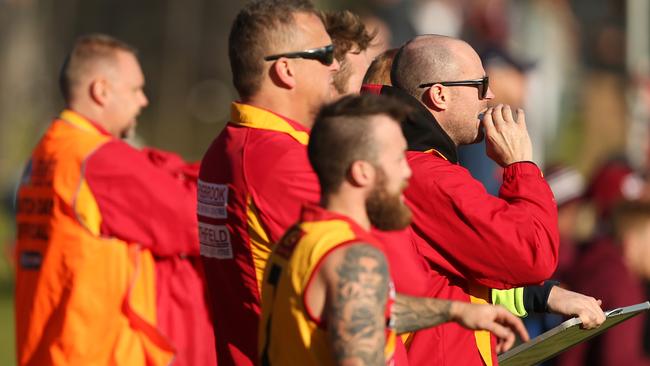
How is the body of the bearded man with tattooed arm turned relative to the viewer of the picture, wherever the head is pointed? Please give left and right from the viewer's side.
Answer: facing to the right of the viewer

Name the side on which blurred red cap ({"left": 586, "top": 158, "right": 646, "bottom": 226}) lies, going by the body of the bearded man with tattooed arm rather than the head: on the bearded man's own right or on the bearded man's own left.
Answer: on the bearded man's own left

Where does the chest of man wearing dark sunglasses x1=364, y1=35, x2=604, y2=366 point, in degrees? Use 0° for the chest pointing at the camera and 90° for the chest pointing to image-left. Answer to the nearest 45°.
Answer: approximately 270°

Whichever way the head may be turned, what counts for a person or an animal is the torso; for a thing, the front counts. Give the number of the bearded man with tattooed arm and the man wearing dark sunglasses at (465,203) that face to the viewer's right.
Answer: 2

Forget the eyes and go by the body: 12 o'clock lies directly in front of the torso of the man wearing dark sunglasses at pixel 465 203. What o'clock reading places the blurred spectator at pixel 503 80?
The blurred spectator is roughly at 9 o'clock from the man wearing dark sunglasses.

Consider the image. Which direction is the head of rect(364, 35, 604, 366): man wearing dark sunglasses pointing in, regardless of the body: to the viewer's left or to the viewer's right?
to the viewer's right

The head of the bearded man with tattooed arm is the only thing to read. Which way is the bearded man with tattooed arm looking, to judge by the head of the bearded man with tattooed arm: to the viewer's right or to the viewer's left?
to the viewer's right

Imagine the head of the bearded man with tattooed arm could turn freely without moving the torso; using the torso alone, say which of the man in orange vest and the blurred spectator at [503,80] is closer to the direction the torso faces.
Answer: the blurred spectator

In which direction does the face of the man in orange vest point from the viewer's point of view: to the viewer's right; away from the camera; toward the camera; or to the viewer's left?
to the viewer's right
